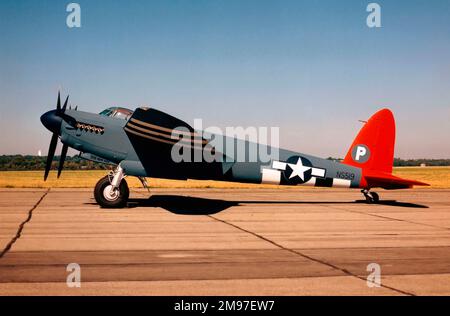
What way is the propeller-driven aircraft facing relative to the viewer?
to the viewer's left
